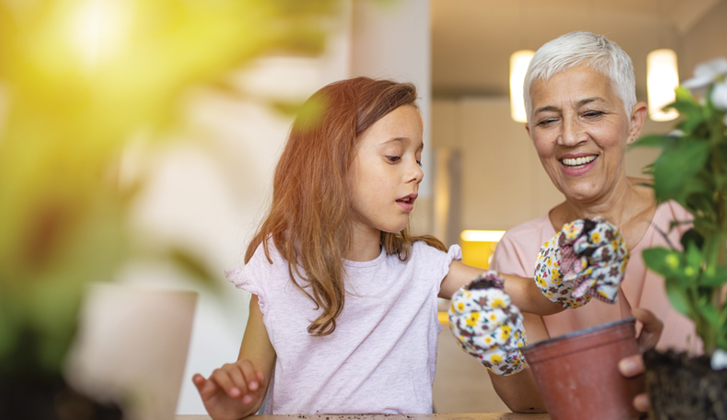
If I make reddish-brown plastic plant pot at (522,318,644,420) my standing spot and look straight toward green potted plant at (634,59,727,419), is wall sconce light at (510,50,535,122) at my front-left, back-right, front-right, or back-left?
back-left

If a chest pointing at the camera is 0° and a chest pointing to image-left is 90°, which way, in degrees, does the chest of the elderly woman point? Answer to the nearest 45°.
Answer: approximately 0°

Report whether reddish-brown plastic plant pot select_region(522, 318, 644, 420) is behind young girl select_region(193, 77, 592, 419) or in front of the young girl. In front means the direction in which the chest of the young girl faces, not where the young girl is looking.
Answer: in front

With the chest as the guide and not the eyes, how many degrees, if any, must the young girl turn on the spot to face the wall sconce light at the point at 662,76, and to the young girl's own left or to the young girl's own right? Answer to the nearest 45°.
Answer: approximately 90° to the young girl's own left

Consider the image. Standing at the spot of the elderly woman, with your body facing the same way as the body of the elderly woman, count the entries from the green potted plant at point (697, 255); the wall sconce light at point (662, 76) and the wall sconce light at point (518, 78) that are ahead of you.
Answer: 1

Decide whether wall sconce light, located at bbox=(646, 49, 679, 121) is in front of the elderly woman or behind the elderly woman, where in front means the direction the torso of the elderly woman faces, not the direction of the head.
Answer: behind

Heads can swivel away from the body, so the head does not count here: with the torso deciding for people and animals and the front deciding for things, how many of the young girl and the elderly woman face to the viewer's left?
0

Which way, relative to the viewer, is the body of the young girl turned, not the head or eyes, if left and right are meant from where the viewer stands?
facing the viewer and to the right of the viewer

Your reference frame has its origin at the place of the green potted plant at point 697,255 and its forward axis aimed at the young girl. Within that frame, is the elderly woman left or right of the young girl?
right

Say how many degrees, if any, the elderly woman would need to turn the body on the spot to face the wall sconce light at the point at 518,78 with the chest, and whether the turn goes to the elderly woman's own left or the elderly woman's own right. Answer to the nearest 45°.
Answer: approximately 180°
